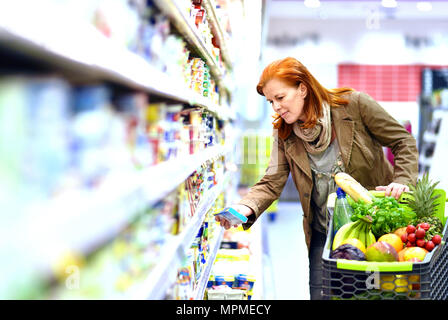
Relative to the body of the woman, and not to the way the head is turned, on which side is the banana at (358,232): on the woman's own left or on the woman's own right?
on the woman's own left

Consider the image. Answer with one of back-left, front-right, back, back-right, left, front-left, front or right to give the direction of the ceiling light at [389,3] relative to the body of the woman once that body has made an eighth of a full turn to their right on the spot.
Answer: right

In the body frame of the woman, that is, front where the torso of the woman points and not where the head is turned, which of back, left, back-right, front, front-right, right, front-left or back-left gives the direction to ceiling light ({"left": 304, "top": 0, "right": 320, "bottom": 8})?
back-right

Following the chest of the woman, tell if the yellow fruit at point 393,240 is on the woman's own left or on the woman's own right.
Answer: on the woman's own left

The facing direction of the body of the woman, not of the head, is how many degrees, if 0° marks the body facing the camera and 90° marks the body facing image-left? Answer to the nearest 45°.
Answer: approximately 45°

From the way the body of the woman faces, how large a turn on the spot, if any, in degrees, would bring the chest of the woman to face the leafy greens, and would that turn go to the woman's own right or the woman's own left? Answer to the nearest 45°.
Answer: approximately 45° to the woman's own left
